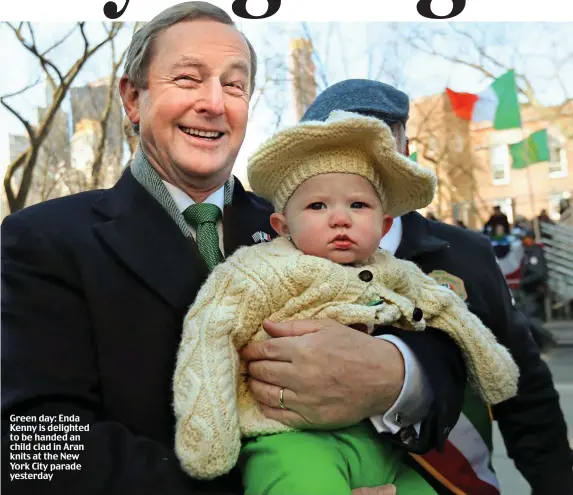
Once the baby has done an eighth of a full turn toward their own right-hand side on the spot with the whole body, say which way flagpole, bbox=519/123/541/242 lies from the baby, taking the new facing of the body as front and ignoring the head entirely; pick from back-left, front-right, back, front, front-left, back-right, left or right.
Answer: back

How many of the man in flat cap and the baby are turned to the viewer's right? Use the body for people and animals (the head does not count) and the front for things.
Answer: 0

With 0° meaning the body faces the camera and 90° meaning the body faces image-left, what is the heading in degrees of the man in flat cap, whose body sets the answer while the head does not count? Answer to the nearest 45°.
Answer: approximately 45°

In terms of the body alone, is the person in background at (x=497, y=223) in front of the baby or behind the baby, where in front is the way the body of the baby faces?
behind

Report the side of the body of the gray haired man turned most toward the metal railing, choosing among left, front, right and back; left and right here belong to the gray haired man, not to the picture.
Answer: left

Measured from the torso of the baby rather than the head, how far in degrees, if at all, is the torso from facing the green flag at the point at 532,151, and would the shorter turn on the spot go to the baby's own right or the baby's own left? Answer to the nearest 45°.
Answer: approximately 135° to the baby's own left

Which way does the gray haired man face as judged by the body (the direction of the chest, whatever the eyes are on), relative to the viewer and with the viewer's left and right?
facing the viewer and to the right of the viewer

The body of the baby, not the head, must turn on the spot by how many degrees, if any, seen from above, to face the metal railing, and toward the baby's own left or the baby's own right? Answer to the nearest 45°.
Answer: approximately 135° to the baby's own left

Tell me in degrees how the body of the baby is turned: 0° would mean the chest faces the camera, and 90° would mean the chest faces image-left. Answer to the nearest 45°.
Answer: approximately 0°

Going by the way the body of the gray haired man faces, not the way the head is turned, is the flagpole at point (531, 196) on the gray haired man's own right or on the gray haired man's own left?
on the gray haired man's own left
